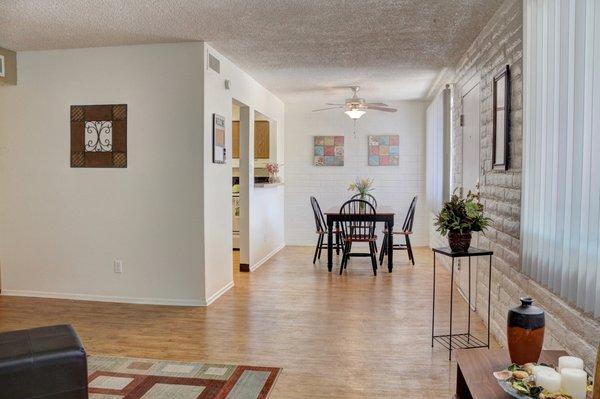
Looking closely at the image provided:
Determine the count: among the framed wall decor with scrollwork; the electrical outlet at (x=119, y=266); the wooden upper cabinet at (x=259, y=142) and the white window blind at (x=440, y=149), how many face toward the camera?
3

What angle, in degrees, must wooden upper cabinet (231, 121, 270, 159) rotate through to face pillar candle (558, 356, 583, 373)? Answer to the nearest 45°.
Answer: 0° — it already faces it

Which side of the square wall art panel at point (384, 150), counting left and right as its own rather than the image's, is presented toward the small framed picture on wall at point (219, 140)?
front

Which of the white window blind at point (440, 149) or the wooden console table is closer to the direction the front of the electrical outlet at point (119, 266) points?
the wooden console table

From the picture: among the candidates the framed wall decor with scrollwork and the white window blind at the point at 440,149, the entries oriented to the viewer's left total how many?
1

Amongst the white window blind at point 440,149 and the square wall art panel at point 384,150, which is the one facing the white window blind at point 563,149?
the square wall art panel

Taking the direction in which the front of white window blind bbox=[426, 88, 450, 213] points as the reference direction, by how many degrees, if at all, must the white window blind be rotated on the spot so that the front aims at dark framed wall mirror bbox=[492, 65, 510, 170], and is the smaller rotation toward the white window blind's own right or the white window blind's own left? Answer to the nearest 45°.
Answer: approximately 90° to the white window blind's own left

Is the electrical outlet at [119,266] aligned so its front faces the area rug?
yes

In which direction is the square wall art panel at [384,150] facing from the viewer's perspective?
toward the camera

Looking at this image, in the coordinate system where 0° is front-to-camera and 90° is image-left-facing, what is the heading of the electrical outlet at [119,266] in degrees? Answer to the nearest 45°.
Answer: approximately 0°

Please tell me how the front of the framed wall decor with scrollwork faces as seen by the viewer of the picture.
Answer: facing the viewer

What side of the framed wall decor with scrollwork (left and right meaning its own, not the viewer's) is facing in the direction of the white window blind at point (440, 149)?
left

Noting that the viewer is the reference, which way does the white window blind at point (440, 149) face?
facing to the left of the viewer

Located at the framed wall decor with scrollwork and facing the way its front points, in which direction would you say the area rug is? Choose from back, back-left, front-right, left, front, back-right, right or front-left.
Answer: front
